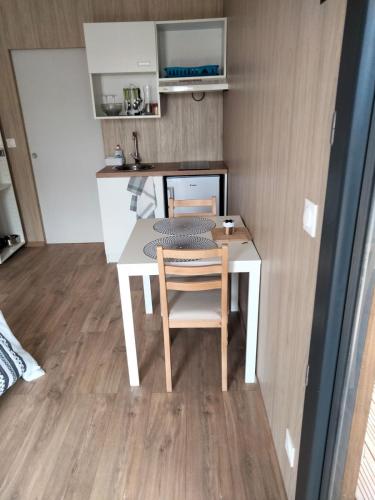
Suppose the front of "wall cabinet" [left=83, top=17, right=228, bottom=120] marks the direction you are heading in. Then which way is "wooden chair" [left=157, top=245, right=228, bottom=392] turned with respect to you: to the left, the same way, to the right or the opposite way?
the opposite way

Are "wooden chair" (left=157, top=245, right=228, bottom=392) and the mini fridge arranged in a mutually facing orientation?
yes

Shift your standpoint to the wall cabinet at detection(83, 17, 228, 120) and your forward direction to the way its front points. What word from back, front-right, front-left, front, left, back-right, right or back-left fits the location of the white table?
front

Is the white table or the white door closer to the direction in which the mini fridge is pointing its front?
the white table

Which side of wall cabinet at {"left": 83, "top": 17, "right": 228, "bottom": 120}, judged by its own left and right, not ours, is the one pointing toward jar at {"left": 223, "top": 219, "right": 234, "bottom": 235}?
front

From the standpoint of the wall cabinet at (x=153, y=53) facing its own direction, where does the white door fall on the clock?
The white door is roughly at 4 o'clock from the wall cabinet.

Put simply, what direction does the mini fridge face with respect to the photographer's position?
facing the viewer

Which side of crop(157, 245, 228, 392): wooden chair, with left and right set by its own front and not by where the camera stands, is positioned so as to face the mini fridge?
front

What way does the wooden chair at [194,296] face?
away from the camera

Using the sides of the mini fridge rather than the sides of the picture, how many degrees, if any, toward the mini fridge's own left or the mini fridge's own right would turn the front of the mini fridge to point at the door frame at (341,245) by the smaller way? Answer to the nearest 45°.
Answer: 0° — it already faces it

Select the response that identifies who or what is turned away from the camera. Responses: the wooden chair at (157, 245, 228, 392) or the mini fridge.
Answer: the wooden chair

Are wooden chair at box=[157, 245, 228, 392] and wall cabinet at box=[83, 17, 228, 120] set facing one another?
yes

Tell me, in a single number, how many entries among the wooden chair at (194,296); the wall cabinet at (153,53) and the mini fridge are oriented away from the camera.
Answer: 1

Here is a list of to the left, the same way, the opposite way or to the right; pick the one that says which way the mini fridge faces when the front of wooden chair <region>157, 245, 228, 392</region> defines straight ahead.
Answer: the opposite way

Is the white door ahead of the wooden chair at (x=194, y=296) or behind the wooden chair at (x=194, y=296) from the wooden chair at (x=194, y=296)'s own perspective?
ahead

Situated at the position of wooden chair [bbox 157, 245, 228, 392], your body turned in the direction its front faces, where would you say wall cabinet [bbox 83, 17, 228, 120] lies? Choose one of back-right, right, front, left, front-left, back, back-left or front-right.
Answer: front

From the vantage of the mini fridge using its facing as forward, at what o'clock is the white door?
The white door is roughly at 4 o'clock from the mini fridge.

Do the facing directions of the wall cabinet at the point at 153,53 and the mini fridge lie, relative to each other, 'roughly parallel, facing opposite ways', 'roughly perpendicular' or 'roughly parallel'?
roughly parallel

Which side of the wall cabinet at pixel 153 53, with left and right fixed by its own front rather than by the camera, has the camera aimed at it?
front
